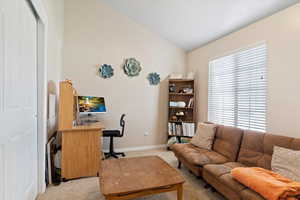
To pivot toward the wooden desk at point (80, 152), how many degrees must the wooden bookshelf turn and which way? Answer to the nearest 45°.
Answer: approximately 45° to its right

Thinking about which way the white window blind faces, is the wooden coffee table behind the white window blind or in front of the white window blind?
in front

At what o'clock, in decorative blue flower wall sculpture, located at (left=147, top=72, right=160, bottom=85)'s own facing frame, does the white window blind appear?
The white window blind is roughly at 10 o'clock from the decorative blue flower wall sculpture.

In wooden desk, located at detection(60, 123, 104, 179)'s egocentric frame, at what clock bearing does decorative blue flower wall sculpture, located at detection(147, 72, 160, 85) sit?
The decorative blue flower wall sculpture is roughly at 11 o'clock from the wooden desk.

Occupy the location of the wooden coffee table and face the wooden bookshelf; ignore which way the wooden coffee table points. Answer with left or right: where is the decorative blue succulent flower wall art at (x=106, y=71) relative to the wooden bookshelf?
left

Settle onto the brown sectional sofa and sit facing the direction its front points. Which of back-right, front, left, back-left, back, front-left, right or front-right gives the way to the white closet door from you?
front

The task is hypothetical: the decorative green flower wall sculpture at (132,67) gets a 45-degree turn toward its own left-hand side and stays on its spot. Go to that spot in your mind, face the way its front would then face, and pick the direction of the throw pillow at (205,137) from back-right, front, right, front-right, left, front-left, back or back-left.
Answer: front

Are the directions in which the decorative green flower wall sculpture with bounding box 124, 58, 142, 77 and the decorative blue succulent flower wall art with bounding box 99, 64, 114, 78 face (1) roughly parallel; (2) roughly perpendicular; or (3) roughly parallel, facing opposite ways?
roughly parallel

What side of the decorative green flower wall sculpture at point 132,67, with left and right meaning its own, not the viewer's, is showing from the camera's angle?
front

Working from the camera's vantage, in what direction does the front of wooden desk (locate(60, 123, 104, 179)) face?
facing to the right of the viewer

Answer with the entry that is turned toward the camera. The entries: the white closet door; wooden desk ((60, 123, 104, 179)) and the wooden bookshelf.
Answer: the wooden bookshelf

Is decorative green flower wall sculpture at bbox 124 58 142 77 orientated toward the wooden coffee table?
yes

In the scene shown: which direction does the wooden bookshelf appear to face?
toward the camera

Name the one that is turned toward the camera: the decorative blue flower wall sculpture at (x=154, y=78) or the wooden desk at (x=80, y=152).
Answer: the decorative blue flower wall sculpture

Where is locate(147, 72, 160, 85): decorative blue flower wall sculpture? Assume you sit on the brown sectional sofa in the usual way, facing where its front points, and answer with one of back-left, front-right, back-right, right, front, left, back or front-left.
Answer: right

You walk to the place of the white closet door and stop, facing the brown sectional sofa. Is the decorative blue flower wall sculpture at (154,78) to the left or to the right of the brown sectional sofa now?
left

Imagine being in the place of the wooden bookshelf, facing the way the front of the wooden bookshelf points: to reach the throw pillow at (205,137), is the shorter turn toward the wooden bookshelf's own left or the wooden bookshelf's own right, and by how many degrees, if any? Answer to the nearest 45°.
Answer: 0° — it already faces it

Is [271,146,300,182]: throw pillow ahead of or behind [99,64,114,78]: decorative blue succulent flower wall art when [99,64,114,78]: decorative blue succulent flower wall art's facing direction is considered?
ahead

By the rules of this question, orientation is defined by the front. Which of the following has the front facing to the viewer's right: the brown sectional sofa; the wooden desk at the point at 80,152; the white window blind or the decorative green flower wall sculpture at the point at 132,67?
the wooden desk

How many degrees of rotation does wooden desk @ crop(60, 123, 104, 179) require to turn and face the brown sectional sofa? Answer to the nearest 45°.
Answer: approximately 45° to its right

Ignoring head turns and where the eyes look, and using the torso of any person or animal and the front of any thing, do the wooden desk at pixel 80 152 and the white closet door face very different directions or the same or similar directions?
same or similar directions
